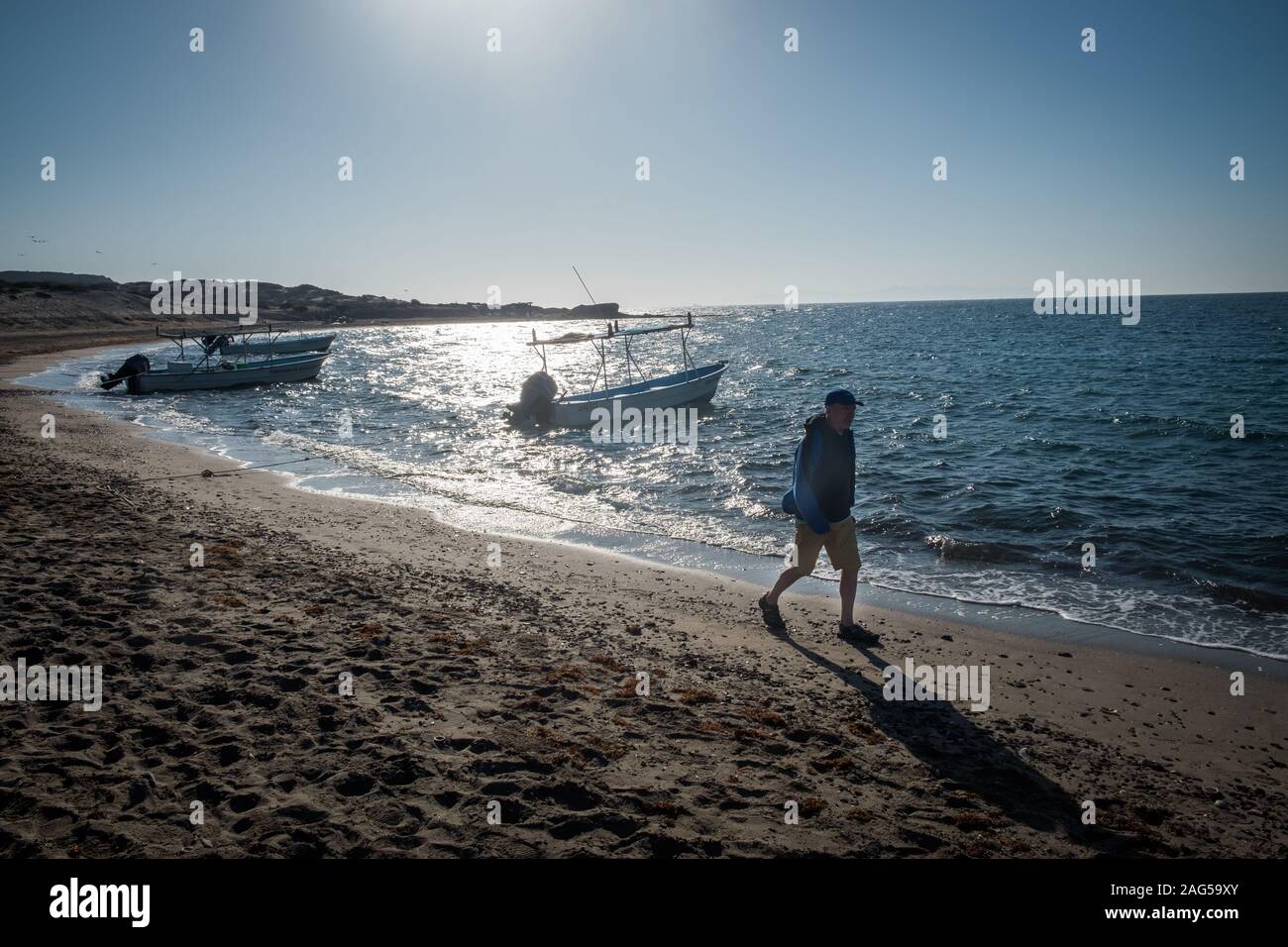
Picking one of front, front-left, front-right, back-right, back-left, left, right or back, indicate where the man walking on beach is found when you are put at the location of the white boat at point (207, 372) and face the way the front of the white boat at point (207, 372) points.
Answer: right

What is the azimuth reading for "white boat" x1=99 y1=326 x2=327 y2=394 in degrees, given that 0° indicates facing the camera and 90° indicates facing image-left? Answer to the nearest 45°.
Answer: approximately 270°

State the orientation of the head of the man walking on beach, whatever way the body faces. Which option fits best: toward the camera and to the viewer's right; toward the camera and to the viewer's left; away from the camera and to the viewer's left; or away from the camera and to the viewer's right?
toward the camera and to the viewer's right

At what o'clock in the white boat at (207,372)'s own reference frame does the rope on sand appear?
The rope on sand is roughly at 3 o'clock from the white boat.

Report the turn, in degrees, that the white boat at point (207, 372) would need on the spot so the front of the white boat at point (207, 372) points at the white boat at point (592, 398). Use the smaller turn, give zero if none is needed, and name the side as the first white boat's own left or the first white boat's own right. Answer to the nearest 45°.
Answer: approximately 45° to the first white boat's own right

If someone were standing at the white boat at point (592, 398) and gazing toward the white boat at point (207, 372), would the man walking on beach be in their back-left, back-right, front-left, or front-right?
back-left
